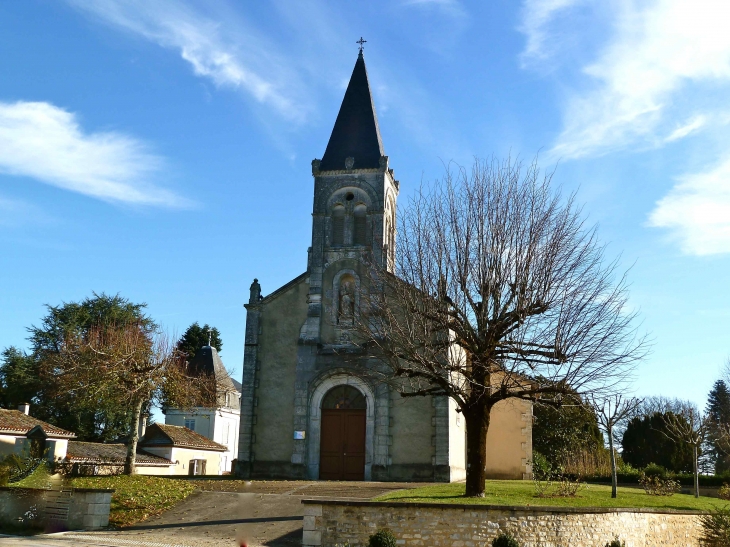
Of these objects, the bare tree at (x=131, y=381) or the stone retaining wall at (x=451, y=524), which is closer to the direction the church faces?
the stone retaining wall

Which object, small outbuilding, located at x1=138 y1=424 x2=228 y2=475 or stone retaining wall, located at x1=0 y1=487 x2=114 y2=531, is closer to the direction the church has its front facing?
the stone retaining wall

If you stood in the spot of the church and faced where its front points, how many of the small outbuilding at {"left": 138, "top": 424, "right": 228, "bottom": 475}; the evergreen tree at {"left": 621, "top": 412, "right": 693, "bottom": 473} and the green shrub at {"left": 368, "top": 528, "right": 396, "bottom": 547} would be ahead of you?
1

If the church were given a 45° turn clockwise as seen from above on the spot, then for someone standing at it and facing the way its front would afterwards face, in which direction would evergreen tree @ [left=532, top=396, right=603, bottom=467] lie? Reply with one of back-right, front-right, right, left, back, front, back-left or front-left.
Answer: back

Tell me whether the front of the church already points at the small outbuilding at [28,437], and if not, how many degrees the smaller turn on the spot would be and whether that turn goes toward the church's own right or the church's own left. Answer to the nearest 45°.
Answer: approximately 90° to the church's own right

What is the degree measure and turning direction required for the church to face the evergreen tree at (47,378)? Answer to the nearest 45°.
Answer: approximately 135° to its right

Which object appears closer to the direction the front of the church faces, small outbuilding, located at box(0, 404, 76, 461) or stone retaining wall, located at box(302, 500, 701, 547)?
the stone retaining wall

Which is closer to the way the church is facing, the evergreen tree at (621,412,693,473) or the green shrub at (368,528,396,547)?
the green shrub

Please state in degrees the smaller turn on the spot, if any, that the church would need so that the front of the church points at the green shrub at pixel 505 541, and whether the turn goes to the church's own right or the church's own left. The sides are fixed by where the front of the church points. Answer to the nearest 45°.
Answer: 0° — it already faces it

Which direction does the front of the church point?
toward the camera

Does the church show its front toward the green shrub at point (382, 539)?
yes

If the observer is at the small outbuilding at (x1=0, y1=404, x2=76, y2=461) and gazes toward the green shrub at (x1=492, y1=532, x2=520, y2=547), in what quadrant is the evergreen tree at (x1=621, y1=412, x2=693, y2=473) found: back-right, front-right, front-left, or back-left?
front-left

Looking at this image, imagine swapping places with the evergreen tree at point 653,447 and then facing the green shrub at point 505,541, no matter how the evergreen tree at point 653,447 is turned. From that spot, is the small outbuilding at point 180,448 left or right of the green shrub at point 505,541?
right
